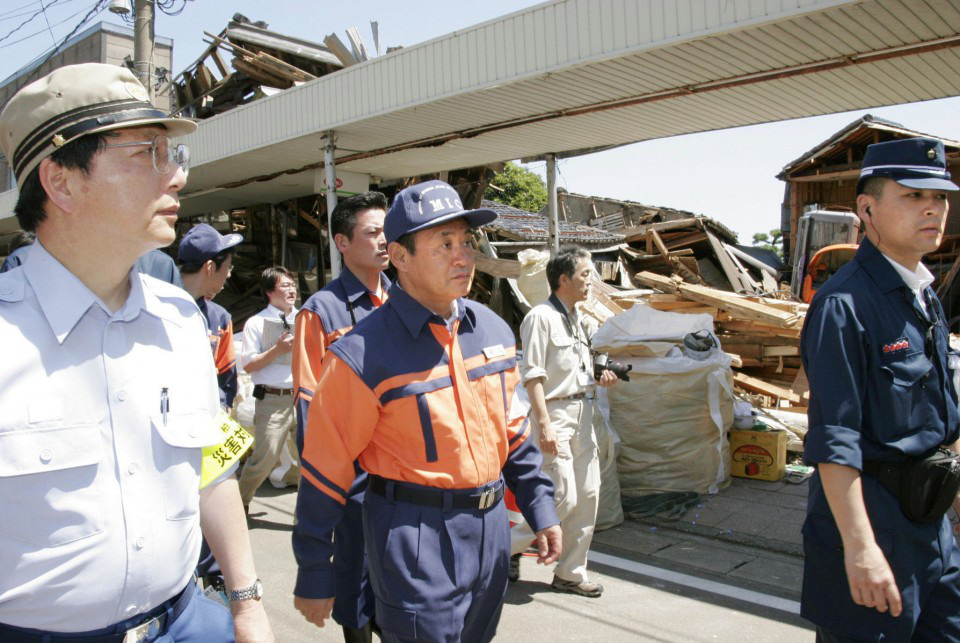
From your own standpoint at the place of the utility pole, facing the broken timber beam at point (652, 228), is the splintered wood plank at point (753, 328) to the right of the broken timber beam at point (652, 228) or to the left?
right

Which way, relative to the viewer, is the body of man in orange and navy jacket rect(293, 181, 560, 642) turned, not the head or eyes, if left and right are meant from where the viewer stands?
facing the viewer and to the right of the viewer

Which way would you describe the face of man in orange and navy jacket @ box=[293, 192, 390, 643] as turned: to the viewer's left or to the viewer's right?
to the viewer's right

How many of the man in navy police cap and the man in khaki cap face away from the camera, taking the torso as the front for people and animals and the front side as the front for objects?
0

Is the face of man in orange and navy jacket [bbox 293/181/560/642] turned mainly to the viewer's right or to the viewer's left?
to the viewer's right

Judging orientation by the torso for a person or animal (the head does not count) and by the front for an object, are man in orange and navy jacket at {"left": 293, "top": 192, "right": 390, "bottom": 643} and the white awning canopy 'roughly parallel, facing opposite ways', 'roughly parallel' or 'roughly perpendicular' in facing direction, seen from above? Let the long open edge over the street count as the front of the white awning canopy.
roughly perpendicular

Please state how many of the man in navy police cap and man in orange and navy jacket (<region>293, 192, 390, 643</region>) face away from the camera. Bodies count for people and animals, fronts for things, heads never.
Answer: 0

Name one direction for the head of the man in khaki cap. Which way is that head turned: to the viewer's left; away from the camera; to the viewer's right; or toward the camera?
to the viewer's right
